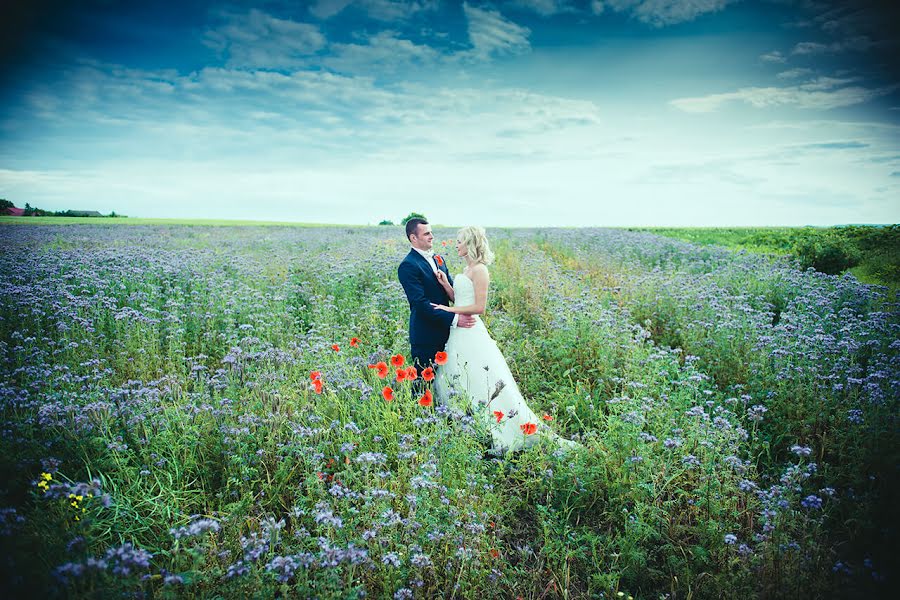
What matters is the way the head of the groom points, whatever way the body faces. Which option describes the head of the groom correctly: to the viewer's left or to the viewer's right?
to the viewer's right

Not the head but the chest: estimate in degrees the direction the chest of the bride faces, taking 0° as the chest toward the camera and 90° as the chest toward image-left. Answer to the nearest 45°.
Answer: approximately 90°

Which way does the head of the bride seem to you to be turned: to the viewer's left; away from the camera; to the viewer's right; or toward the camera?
to the viewer's left
